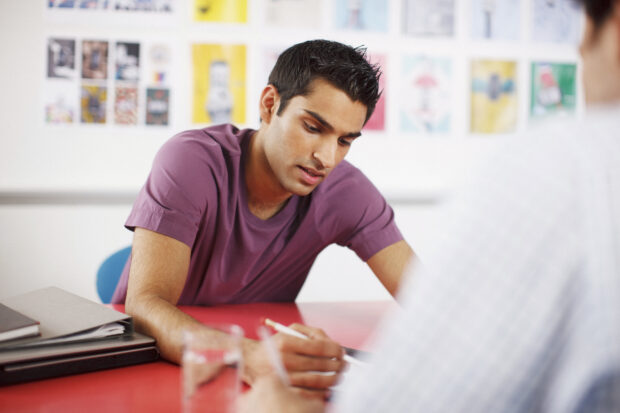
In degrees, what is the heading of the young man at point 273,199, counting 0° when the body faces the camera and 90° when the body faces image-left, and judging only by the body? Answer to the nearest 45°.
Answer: approximately 315°

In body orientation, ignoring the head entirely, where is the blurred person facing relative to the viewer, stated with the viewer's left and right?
facing away from the viewer and to the left of the viewer

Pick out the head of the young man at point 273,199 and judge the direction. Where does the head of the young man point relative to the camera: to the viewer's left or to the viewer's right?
to the viewer's right
